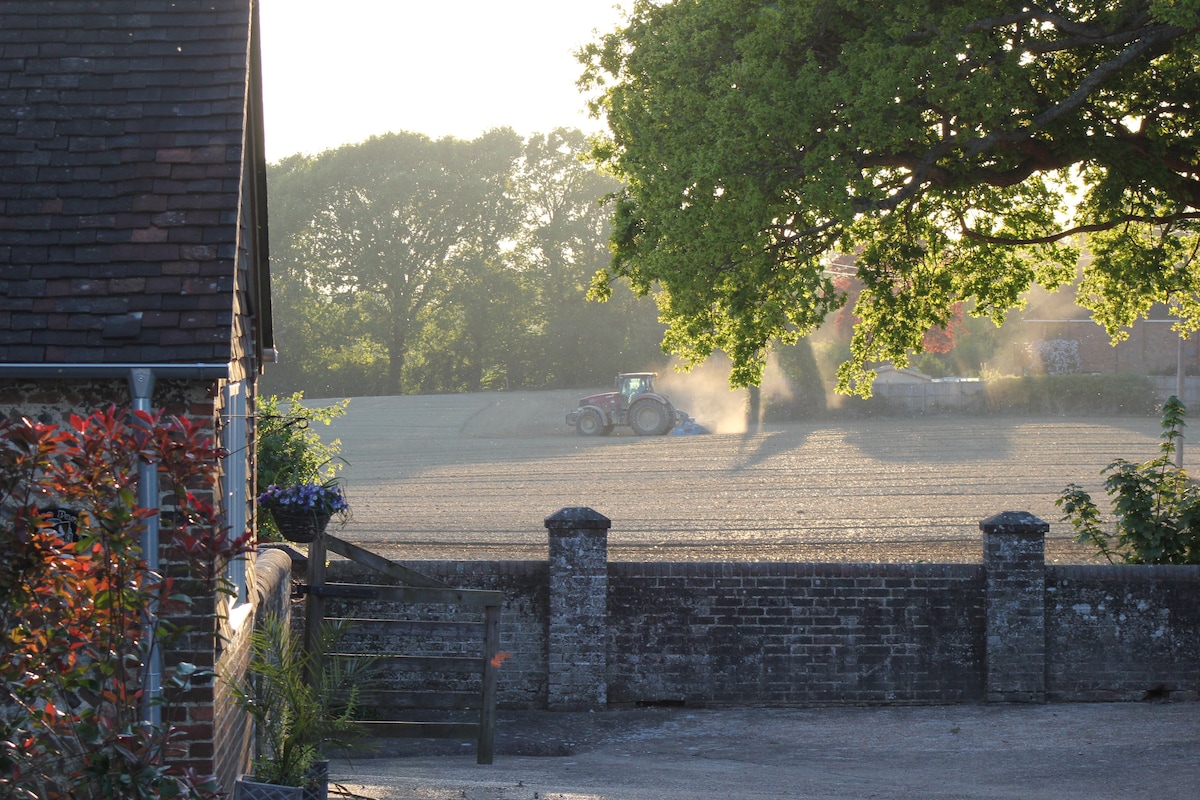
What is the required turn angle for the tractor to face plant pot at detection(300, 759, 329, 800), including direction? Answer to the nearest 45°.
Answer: approximately 90° to its left

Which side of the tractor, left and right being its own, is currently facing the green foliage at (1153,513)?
left

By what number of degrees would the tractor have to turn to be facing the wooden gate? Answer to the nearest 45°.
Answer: approximately 90° to its left

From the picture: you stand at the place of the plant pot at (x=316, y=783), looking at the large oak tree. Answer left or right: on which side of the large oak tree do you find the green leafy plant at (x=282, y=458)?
left

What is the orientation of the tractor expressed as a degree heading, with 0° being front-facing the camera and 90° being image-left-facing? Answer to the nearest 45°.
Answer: approximately 90°

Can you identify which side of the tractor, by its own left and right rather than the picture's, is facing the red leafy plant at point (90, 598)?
left

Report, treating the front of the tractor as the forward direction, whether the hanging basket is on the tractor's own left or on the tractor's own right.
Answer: on the tractor's own left

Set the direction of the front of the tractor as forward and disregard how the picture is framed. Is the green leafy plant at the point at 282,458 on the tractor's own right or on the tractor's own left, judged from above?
on the tractor's own left

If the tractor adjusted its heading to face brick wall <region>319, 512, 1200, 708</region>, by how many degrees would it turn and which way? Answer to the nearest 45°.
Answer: approximately 90° to its left
